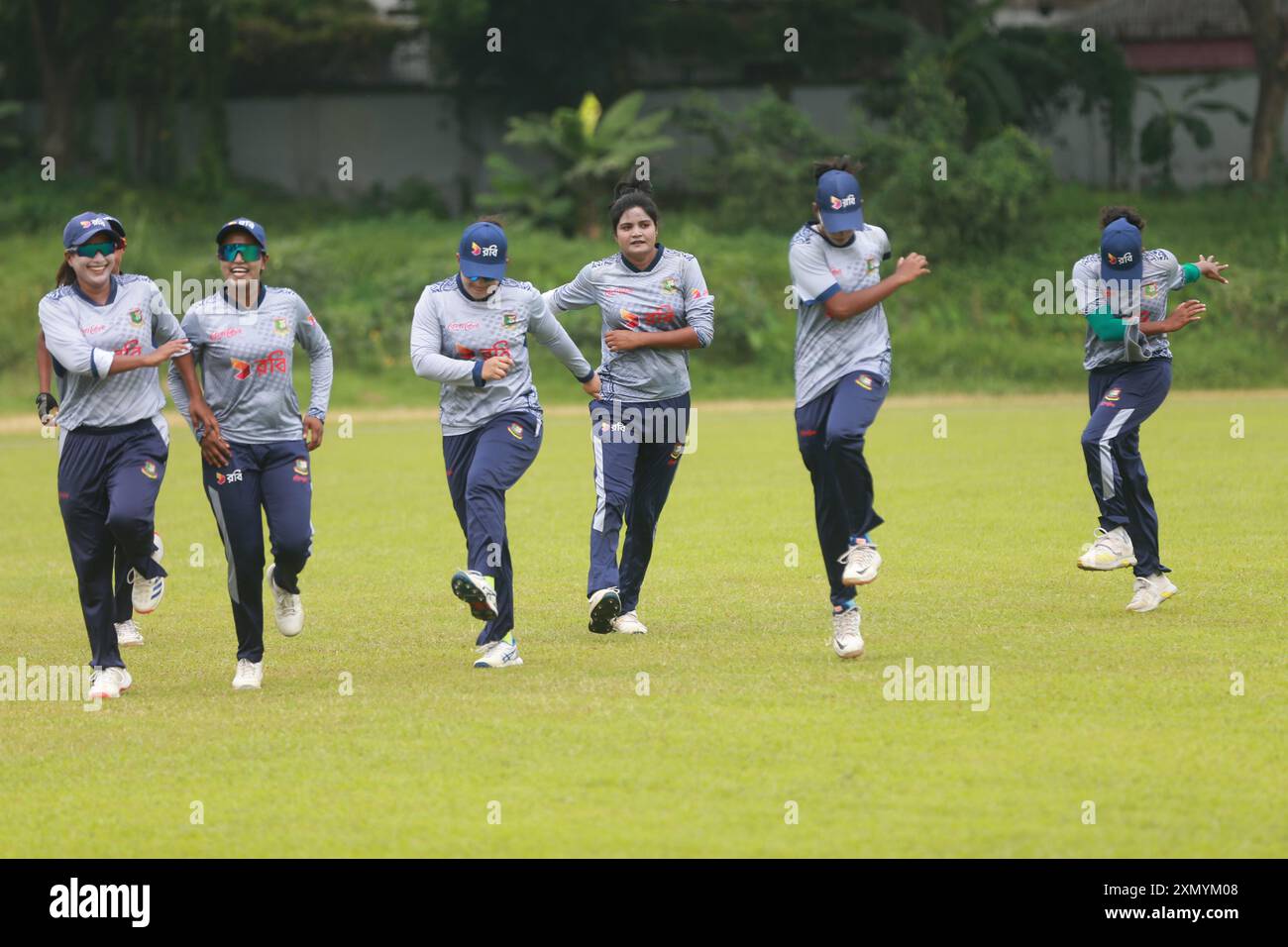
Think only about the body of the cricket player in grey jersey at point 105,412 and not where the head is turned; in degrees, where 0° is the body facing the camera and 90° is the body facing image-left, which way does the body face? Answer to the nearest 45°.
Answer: approximately 0°

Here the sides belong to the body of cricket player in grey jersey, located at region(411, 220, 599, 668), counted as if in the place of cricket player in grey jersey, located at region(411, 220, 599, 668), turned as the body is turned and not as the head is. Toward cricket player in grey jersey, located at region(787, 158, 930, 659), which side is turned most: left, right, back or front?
left

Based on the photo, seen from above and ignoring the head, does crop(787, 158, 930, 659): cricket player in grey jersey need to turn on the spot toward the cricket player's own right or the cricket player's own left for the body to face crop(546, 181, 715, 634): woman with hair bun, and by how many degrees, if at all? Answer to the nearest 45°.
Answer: approximately 135° to the cricket player's own right

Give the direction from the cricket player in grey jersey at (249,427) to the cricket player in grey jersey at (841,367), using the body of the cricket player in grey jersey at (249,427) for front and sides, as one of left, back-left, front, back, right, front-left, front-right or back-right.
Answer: left

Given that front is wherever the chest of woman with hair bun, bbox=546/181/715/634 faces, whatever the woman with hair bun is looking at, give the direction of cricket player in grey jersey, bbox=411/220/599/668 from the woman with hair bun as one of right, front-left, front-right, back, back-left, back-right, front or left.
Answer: front-right

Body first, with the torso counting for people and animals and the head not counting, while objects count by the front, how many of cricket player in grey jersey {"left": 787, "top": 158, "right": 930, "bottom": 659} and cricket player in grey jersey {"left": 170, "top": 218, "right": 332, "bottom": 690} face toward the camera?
2

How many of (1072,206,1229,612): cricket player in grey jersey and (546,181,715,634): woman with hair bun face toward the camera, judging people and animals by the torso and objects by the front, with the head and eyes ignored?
2

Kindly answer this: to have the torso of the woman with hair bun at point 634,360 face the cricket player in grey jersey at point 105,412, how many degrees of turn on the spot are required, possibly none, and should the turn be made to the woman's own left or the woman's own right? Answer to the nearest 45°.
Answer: approximately 45° to the woman's own right

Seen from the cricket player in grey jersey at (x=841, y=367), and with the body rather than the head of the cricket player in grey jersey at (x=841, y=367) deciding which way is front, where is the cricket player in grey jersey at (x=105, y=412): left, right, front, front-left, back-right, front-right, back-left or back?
right

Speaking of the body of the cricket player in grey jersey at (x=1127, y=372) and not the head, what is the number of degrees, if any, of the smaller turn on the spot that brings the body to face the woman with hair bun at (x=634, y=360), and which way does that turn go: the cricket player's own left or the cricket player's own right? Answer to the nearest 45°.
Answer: approximately 45° to the cricket player's own right
